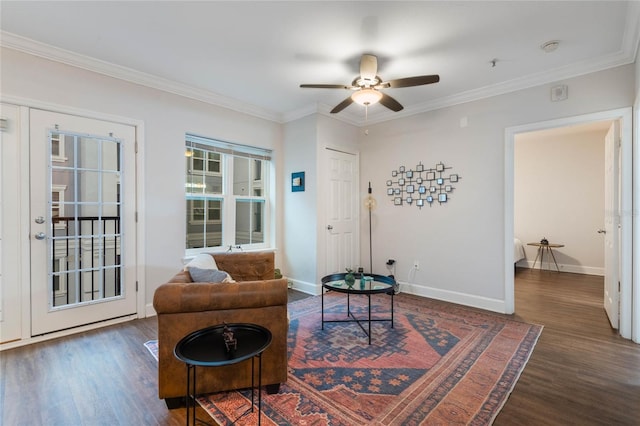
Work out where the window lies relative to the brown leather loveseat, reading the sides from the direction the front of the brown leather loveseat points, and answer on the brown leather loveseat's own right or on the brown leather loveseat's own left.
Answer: on the brown leather loveseat's own left

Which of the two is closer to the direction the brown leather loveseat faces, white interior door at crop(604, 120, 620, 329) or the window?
the white interior door

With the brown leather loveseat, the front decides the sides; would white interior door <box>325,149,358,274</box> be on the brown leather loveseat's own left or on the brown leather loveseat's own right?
on the brown leather loveseat's own left
